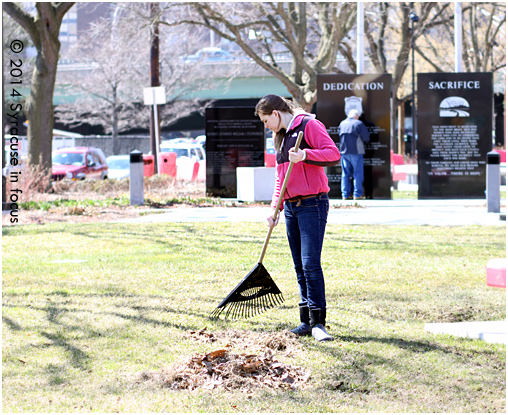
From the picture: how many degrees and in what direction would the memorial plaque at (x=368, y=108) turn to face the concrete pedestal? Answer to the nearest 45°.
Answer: approximately 90° to its right

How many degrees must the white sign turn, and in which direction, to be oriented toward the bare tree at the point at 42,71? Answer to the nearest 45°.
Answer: approximately 45° to its right

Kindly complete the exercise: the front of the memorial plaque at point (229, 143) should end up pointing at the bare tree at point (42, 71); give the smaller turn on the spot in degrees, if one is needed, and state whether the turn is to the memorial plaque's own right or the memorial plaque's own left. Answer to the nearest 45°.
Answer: approximately 90° to the memorial plaque's own right

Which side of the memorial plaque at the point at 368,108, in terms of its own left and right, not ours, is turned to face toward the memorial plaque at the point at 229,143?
right

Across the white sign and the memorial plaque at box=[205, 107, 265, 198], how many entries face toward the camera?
2

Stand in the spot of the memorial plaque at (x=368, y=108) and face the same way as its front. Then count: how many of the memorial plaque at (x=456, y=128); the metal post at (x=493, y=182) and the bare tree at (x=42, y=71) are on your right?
1

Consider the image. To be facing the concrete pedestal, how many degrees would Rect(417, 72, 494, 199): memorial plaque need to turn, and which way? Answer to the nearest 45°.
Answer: approximately 90° to its right

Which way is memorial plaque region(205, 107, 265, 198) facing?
toward the camera

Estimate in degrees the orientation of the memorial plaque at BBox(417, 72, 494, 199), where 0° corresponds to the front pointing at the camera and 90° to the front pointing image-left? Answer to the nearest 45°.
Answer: approximately 0°

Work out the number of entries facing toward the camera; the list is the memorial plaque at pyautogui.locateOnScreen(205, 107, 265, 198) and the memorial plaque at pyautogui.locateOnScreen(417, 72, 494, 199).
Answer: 2

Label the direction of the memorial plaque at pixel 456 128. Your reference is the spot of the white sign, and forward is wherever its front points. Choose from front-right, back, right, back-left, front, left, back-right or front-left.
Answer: front-left

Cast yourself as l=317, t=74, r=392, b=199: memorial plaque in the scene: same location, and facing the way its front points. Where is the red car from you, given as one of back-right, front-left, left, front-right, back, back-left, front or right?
back-right

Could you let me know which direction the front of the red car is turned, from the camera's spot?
facing the viewer and to the left of the viewer

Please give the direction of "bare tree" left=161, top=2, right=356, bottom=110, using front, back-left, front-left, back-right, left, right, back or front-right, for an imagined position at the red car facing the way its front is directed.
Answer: back-left

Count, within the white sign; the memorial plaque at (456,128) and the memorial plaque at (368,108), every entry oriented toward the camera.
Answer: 3
